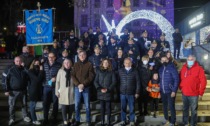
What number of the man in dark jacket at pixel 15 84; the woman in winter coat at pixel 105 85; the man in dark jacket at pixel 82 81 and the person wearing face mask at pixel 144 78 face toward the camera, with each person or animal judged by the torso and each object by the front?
4

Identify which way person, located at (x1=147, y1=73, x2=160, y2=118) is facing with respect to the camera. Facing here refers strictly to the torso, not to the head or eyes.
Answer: toward the camera

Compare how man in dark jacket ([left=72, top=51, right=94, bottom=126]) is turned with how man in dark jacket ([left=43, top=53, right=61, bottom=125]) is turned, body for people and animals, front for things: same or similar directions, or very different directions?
same or similar directions

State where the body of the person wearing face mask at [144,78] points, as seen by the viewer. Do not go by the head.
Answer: toward the camera

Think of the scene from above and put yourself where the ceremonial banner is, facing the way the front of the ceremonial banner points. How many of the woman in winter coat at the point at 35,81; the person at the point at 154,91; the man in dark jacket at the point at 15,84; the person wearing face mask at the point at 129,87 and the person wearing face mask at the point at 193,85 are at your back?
0

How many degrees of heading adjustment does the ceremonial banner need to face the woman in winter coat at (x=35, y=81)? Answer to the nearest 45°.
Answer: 0° — it already faces them

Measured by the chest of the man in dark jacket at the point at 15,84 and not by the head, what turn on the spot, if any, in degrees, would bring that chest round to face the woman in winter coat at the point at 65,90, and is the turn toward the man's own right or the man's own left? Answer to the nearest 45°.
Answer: approximately 45° to the man's own left

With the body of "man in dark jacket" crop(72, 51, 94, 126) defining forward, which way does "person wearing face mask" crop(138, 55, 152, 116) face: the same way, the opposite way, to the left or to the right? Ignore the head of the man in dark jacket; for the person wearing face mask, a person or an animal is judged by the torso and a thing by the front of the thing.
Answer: the same way

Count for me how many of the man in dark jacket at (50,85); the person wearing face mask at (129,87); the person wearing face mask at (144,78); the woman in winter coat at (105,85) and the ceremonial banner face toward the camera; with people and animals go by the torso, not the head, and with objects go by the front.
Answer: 5

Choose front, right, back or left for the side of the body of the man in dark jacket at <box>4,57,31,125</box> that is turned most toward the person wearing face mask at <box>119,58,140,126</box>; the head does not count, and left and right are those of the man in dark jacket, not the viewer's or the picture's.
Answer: left

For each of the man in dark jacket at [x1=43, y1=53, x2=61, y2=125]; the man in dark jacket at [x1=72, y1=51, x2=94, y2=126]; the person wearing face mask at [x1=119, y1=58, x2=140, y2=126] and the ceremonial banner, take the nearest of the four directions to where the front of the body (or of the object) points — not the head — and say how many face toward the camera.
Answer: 4

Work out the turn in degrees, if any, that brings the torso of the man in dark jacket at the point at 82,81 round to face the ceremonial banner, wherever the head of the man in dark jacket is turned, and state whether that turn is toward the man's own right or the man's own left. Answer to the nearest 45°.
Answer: approximately 135° to the man's own right

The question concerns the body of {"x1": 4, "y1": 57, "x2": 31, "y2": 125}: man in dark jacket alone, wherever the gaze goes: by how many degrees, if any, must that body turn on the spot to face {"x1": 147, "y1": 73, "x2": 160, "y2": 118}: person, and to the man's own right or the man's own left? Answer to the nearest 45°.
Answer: approximately 90° to the man's own left

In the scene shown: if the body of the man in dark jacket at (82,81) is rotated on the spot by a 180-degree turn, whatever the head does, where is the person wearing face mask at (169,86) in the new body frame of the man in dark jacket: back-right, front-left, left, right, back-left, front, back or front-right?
right

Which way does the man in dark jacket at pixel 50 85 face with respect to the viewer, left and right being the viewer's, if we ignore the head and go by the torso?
facing the viewer

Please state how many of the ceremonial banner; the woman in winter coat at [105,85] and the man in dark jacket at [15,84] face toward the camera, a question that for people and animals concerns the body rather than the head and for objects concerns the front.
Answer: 3
